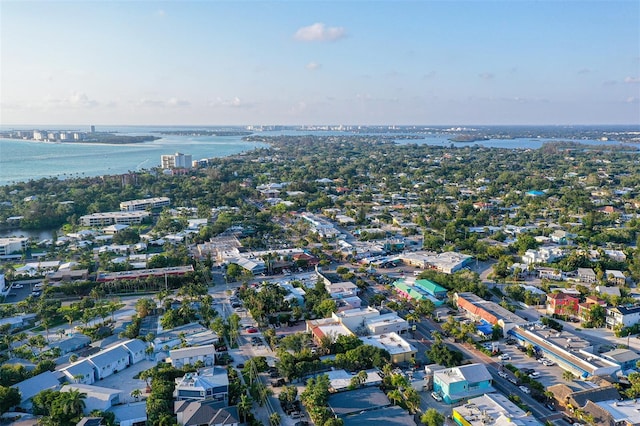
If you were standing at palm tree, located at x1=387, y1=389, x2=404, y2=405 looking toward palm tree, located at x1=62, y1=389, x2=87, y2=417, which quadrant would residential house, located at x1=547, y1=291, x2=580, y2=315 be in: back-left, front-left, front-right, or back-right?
back-right

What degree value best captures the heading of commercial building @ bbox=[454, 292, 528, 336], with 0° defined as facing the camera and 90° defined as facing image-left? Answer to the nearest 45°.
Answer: approximately 45°

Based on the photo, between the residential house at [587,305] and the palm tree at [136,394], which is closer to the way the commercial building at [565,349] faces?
the palm tree

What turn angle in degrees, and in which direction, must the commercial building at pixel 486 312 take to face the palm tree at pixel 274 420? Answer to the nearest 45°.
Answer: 0° — it already faces it

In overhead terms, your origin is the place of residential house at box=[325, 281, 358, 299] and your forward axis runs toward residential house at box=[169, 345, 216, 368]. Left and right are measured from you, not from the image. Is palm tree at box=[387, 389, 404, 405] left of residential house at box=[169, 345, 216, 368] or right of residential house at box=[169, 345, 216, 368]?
left

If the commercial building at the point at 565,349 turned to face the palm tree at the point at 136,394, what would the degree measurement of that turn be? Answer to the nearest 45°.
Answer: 0° — it already faces it

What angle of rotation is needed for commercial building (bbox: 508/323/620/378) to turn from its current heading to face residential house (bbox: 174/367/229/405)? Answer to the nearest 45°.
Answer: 0° — it already faces it

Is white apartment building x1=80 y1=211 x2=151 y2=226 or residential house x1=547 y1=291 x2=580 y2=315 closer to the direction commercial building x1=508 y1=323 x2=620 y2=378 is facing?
the white apartment building

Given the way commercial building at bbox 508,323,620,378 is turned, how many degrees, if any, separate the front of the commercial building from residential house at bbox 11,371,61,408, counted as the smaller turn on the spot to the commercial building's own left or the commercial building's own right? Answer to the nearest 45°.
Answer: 0° — it already faces it

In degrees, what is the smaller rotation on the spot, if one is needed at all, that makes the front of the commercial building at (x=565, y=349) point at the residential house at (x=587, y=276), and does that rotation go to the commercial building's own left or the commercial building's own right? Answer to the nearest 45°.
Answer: approximately 135° to the commercial building's own right

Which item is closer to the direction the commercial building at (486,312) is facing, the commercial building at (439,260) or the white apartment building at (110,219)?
the white apartment building

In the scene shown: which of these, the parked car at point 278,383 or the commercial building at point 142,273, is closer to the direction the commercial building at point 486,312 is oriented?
the parked car
